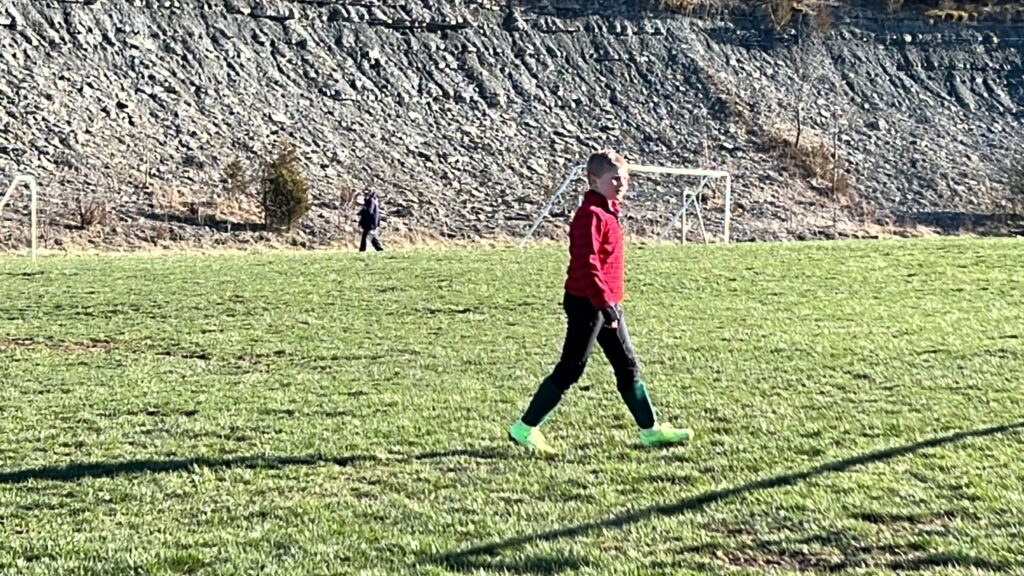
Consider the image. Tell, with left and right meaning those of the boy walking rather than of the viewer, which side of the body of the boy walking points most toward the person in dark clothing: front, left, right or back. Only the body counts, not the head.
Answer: left

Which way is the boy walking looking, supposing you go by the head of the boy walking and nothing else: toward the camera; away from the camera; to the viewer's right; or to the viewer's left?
to the viewer's right

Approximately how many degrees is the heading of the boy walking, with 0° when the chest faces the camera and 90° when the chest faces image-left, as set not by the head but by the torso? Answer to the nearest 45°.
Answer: approximately 270°
